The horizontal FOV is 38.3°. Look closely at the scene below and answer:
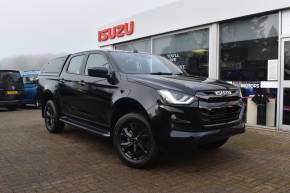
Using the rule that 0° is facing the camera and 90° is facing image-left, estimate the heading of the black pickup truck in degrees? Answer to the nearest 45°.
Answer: approximately 315°

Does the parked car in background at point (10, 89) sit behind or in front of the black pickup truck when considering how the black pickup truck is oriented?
behind
